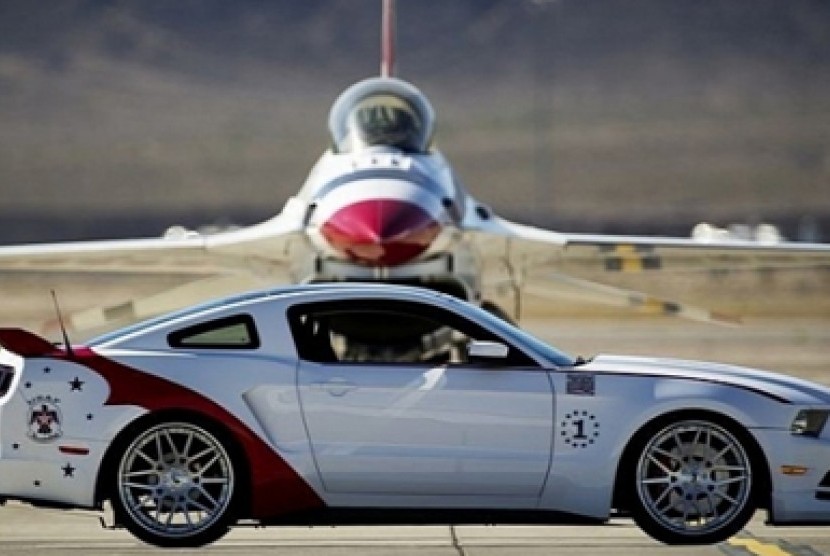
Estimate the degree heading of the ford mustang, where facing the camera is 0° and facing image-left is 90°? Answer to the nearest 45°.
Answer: approximately 270°

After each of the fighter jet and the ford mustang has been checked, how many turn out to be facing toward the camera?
1

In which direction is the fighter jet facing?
toward the camera

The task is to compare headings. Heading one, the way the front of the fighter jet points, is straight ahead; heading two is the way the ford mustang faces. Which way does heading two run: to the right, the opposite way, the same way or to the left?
to the left

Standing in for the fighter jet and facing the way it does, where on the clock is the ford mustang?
The ford mustang is roughly at 12 o'clock from the fighter jet.

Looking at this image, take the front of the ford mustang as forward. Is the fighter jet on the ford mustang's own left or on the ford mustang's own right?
on the ford mustang's own left
